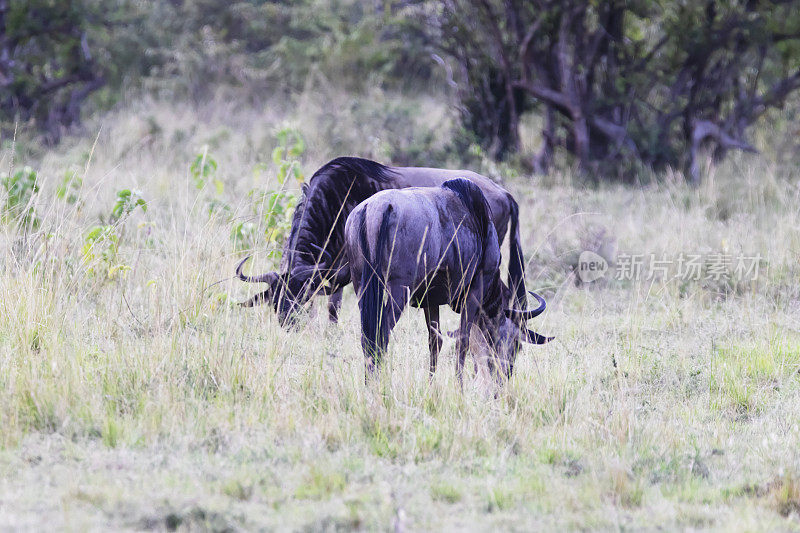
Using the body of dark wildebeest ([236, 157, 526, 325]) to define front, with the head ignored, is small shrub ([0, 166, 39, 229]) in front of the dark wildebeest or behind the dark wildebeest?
in front

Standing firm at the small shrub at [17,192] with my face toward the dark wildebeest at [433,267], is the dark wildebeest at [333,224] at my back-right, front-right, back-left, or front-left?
front-left

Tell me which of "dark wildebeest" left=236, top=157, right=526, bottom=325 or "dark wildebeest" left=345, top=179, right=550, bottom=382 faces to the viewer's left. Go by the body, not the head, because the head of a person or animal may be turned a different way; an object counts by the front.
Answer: "dark wildebeest" left=236, top=157, right=526, bottom=325

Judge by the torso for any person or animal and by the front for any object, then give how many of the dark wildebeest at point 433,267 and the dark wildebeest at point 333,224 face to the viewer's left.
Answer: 1

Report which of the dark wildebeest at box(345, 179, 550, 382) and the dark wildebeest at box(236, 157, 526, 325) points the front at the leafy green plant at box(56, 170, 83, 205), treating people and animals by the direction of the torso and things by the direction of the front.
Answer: the dark wildebeest at box(236, 157, 526, 325)

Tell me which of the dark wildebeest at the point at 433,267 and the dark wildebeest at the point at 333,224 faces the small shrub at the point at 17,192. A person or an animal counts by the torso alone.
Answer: the dark wildebeest at the point at 333,224

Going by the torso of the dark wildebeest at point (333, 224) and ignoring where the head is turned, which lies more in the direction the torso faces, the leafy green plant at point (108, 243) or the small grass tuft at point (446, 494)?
the leafy green plant

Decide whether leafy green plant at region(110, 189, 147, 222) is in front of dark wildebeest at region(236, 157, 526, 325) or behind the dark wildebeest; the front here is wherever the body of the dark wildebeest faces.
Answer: in front

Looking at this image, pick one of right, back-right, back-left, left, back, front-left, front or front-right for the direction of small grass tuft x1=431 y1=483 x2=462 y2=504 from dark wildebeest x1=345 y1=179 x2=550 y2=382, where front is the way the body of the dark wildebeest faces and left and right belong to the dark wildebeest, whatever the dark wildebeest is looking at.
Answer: back-right

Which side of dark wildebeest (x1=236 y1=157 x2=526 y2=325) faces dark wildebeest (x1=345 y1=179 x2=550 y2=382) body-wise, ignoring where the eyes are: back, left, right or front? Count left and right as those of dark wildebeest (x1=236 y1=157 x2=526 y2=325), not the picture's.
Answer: left

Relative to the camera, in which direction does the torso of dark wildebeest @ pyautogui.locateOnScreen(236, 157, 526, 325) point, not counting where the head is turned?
to the viewer's left

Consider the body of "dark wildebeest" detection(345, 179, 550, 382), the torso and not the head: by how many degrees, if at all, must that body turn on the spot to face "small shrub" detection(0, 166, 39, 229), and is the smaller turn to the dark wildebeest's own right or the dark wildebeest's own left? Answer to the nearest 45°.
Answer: approximately 90° to the dark wildebeest's own left

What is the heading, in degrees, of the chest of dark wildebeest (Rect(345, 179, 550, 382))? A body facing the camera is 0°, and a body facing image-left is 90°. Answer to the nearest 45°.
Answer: approximately 225°
